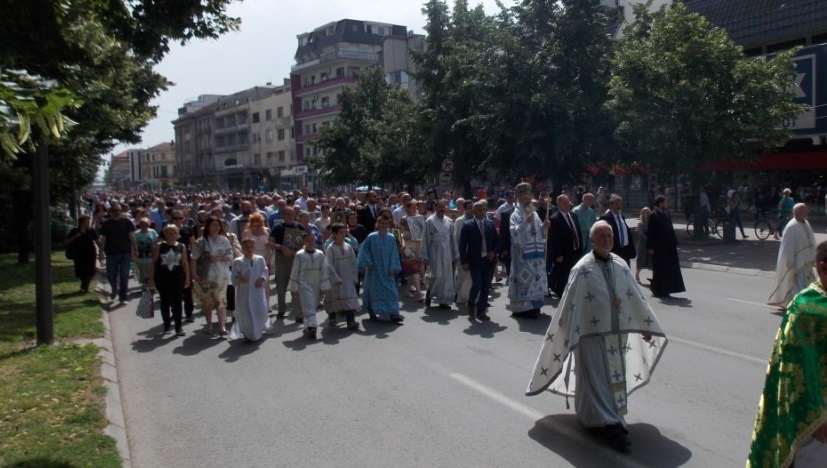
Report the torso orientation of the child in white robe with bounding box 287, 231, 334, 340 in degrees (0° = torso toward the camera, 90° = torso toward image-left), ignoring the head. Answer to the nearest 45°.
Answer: approximately 0°

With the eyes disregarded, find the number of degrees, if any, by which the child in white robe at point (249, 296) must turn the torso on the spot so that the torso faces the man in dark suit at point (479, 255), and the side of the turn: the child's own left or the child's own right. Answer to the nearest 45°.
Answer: approximately 90° to the child's own left

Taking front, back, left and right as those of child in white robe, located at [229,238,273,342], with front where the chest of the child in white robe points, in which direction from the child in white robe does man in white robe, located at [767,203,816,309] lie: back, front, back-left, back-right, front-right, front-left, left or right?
left

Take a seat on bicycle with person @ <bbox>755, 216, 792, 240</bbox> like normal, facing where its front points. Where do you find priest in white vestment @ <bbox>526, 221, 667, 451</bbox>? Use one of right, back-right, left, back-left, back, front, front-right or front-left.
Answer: left

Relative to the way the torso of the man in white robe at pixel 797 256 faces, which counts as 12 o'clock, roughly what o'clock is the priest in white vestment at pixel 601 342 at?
The priest in white vestment is roughly at 2 o'clock from the man in white robe.

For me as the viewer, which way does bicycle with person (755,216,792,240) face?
facing to the left of the viewer
